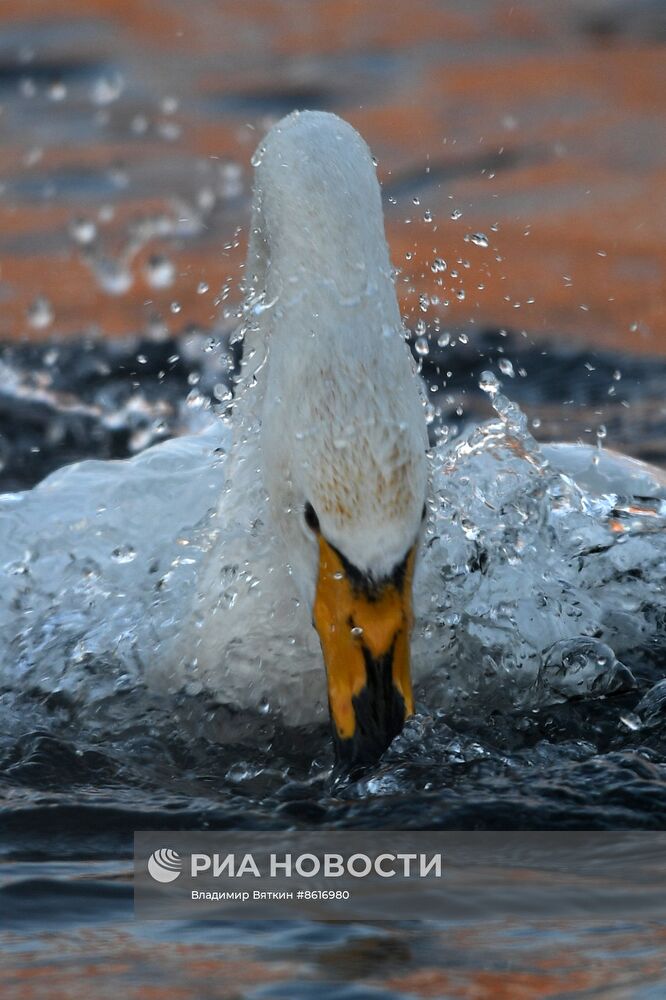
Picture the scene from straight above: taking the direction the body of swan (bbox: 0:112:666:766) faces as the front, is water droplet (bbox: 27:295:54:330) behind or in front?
behind

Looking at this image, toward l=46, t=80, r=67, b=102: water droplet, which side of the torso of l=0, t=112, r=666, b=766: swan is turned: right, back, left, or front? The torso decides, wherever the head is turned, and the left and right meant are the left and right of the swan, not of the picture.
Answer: back

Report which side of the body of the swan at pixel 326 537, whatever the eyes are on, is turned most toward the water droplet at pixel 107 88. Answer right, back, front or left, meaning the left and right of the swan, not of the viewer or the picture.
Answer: back

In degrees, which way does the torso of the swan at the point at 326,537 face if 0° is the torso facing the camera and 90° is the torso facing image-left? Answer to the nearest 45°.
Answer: approximately 0°
